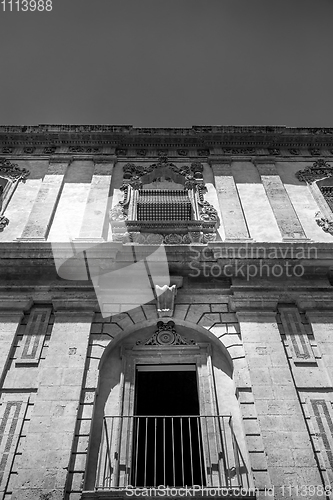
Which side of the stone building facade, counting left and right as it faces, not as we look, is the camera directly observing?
front
